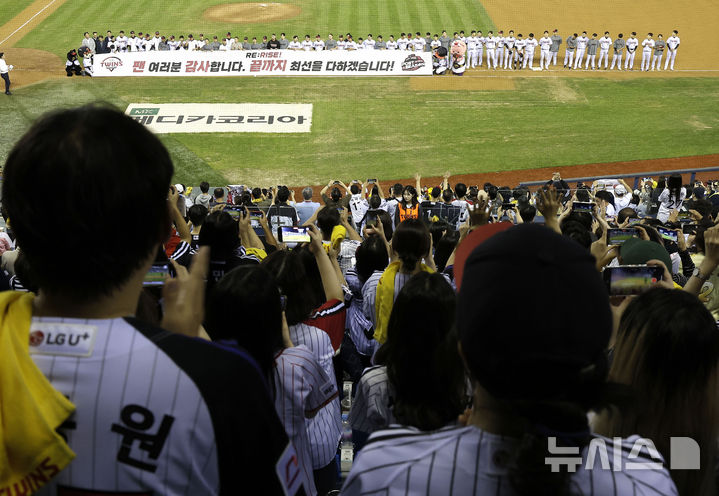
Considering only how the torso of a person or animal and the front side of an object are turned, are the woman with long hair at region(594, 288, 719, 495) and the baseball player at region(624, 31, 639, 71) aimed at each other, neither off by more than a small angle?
yes

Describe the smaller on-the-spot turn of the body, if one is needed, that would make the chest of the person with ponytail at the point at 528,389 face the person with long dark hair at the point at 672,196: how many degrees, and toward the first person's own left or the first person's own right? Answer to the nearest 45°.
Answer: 0° — they already face them

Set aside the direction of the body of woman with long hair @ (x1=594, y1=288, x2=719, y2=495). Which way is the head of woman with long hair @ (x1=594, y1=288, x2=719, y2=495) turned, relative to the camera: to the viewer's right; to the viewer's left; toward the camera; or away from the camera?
away from the camera

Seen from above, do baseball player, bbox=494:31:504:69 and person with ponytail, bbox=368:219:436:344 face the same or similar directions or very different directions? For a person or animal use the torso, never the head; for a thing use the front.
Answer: very different directions

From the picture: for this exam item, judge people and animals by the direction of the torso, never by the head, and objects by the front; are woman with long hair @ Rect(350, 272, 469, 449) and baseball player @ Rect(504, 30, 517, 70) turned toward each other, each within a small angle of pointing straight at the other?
yes

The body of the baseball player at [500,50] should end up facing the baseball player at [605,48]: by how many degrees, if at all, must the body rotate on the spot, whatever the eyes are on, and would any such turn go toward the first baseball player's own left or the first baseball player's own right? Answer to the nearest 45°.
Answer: approximately 90° to the first baseball player's own left

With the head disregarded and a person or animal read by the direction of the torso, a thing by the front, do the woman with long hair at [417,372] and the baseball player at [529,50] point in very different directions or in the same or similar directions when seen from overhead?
very different directions

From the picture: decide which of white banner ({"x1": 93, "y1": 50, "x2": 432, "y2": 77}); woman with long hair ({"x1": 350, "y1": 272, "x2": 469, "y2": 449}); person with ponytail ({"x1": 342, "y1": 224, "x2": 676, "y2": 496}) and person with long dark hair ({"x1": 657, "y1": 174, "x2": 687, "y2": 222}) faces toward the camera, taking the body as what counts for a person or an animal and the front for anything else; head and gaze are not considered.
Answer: the white banner

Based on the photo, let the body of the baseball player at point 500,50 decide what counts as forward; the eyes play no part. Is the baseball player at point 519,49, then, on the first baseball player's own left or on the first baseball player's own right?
on the first baseball player's own left

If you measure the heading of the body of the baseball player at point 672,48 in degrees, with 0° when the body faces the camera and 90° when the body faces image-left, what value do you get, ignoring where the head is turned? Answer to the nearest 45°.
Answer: approximately 0°

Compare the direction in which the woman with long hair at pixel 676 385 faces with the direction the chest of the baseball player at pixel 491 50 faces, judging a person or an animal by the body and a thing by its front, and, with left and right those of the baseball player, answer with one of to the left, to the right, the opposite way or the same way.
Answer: the opposite way

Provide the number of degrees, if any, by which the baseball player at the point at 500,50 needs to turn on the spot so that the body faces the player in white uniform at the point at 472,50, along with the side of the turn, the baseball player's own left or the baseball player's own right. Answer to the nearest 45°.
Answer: approximately 90° to the baseball player's own right

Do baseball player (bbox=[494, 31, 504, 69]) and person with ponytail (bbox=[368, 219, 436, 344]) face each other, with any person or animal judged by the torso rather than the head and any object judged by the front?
yes

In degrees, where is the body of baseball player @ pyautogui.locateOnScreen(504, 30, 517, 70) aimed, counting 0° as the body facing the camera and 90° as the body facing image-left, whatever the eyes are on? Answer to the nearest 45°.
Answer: approximately 0°

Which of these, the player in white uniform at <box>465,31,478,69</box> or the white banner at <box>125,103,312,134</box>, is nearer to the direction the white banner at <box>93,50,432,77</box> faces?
the white banner

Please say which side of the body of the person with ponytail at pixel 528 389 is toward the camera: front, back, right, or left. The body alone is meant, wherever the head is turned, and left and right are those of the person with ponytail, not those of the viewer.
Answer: back

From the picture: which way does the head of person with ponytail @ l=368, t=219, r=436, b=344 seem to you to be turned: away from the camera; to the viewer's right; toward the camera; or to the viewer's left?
away from the camera
